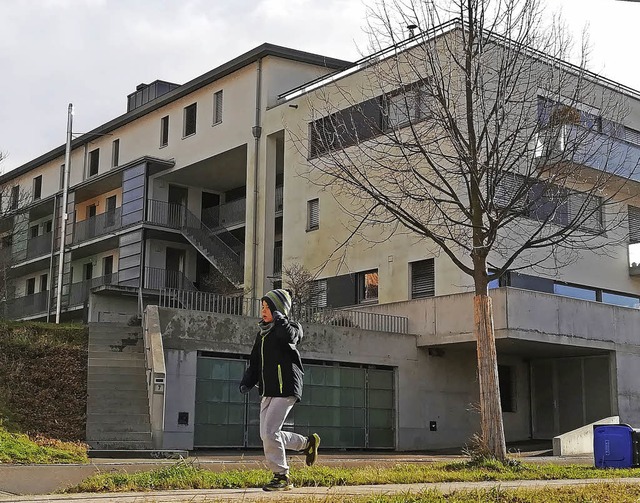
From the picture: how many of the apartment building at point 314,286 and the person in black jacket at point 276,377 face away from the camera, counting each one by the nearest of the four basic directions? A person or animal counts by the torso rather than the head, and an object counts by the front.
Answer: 0

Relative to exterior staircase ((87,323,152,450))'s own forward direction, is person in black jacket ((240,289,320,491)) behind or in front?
in front

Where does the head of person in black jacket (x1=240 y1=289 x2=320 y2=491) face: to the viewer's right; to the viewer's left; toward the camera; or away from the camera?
to the viewer's left

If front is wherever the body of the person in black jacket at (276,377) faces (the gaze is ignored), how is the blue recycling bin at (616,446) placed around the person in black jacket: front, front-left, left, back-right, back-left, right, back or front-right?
back

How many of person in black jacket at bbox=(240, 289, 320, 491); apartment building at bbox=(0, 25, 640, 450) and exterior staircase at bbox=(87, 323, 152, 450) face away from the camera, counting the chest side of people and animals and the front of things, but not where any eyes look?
0

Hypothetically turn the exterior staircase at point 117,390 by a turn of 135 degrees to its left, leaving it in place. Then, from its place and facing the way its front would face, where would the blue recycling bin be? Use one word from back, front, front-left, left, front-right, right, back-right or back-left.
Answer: right

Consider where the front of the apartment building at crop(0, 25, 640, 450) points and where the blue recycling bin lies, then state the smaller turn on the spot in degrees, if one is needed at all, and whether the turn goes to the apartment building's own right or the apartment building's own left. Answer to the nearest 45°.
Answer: approximately 45° to the apartment building's own left

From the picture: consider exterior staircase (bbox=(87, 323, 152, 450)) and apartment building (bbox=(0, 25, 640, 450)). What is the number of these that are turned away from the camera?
0

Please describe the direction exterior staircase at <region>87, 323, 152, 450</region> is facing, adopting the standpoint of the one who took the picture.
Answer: facing the viewer
